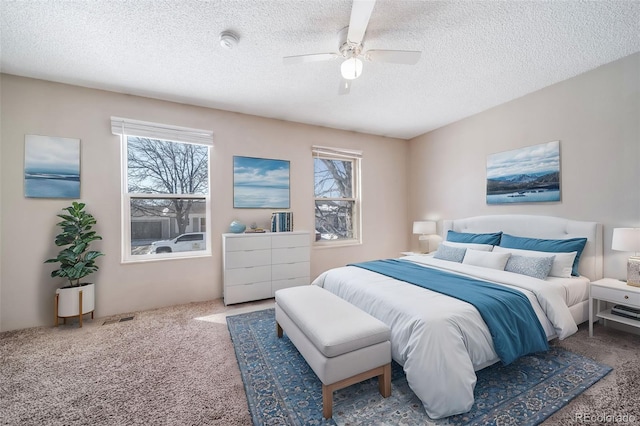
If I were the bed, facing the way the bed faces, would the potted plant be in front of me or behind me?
in front

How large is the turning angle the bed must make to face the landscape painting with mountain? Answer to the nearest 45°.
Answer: approximately 180°

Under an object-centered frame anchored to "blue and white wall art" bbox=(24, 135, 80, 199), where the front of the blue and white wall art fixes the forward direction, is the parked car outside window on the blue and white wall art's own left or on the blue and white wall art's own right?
on the blue and white wall art's own left

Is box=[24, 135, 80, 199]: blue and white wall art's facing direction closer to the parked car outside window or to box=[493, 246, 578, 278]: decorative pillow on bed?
the decorative pillow on bed

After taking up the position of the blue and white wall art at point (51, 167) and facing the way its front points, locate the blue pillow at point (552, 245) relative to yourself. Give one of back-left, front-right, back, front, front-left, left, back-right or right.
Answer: front-left

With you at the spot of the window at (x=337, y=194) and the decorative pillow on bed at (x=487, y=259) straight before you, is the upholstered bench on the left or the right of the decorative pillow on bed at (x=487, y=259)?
right

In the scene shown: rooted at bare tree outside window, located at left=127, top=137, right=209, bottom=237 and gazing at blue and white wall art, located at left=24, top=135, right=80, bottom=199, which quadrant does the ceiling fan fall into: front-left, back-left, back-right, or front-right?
back-left

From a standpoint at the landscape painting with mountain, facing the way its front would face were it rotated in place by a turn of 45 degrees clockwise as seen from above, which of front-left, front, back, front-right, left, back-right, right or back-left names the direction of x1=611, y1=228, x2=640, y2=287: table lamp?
back-left

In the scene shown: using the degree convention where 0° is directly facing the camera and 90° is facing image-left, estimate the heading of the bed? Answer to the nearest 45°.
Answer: approximately 45°

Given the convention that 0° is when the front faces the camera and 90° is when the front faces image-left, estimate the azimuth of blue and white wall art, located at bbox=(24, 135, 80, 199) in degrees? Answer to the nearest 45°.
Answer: approximately 0°

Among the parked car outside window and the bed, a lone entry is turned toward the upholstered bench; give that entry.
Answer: the bed
